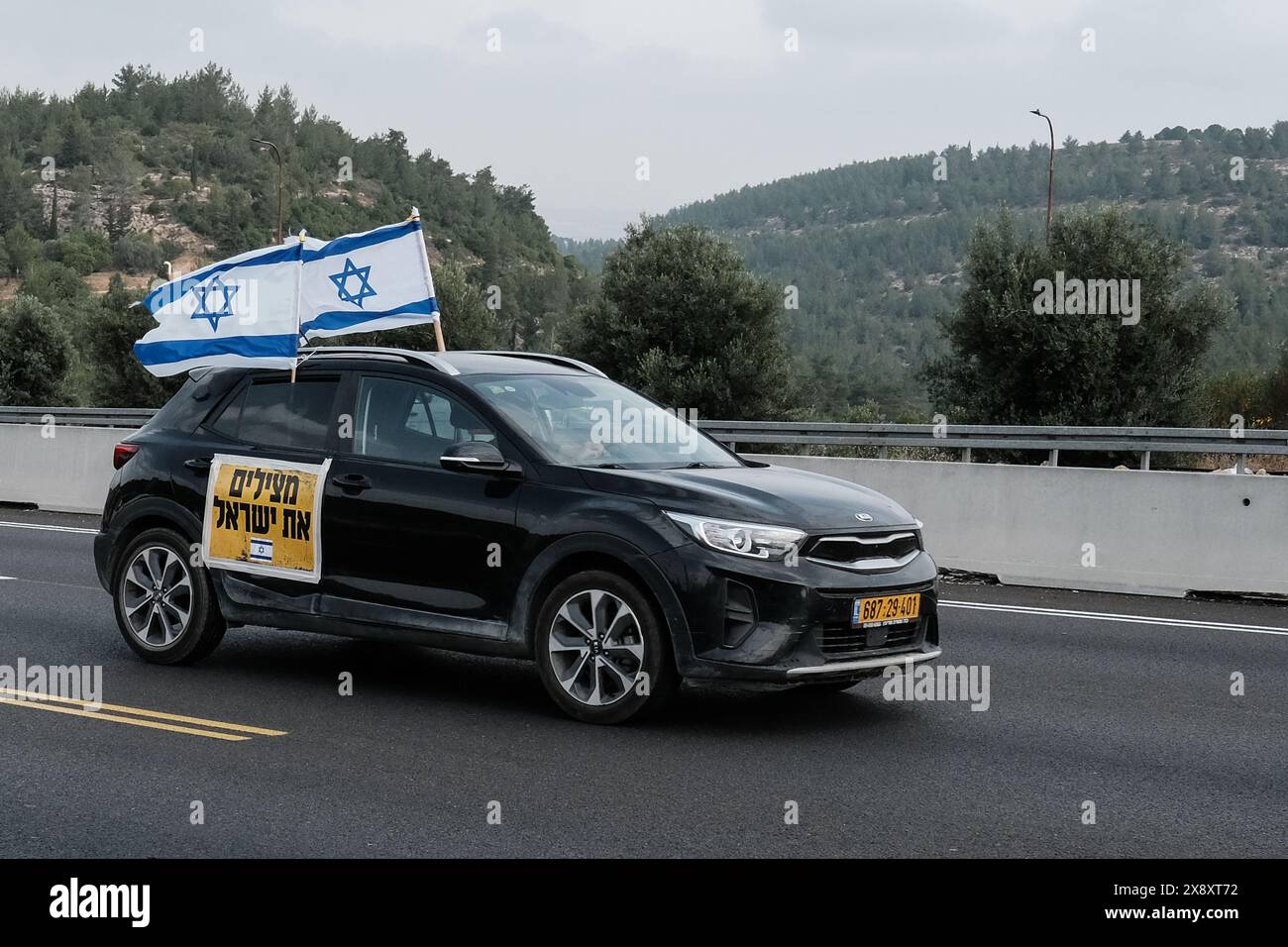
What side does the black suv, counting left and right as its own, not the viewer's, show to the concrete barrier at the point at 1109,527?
left

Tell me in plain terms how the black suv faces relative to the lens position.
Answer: facing the viewer and to the right of the viewer

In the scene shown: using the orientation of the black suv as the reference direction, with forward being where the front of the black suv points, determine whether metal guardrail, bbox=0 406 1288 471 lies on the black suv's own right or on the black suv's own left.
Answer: on the black suv's own left

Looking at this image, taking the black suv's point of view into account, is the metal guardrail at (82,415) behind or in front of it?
behind
